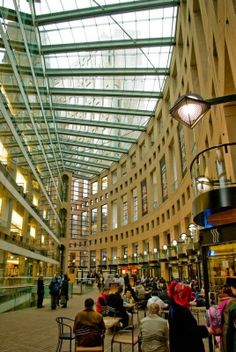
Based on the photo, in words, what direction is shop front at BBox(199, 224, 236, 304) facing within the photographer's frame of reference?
facing the viewer and to the left of the viewer

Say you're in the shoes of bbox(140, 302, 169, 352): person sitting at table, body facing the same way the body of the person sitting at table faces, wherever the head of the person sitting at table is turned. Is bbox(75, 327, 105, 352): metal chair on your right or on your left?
on your left

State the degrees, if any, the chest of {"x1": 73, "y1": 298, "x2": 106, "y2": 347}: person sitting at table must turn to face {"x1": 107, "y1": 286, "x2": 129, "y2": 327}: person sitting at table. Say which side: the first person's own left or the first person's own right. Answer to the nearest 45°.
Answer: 0° — they already face them

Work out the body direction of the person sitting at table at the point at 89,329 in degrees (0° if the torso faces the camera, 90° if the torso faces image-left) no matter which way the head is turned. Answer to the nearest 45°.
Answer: approximately 180°

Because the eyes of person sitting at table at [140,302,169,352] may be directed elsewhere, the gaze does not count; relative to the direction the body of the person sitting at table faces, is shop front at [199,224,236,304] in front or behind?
in front

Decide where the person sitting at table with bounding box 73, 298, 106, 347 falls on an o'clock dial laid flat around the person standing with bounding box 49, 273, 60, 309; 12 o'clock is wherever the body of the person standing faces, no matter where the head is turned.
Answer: The person sitting at table is roughly at 3 o'clock from the person standing.

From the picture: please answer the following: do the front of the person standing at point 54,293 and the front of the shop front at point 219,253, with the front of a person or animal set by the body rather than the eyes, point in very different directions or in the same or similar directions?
very different directions

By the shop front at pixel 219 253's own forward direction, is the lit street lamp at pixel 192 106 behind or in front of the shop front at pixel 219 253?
in front

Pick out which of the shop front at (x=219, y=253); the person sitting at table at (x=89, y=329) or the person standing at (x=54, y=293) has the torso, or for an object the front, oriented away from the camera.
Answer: the person sitting at table

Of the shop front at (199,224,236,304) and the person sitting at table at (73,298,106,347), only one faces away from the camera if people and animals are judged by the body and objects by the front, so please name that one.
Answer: the person sitting at table

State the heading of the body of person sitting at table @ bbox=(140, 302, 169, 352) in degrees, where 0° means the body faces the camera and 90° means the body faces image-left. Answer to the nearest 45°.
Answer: approximately 180°
